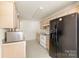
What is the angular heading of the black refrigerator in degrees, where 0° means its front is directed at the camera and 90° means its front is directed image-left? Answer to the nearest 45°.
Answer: approximately 45°

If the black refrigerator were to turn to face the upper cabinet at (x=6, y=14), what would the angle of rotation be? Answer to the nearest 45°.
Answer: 0° — it already faces it

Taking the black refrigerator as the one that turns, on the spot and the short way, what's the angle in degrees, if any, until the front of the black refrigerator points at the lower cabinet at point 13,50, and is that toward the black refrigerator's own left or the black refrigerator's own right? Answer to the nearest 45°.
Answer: approximately 45° to the black refrigerator's own right
